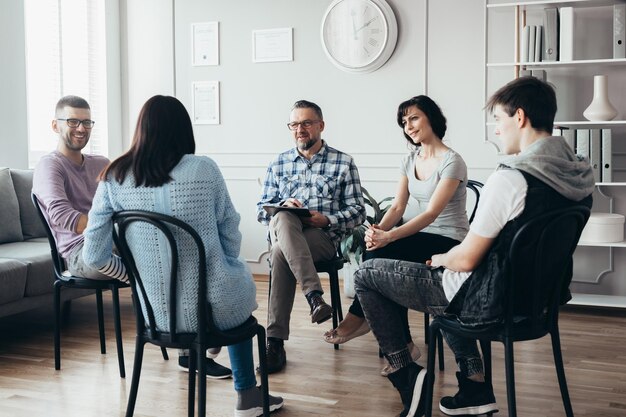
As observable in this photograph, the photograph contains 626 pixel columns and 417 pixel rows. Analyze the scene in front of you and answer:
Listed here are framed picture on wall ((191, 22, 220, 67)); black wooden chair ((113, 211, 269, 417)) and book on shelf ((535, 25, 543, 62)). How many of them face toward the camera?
2

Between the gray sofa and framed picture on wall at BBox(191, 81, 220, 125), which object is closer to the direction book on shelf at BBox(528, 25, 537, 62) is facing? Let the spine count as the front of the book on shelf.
the gray sofa

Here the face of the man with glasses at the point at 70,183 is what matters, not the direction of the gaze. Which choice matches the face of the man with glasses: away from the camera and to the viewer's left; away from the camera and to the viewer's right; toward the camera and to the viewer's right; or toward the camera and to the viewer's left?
toward the camera and to the viewer's right

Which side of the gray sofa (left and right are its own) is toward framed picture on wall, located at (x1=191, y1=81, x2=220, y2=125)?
left

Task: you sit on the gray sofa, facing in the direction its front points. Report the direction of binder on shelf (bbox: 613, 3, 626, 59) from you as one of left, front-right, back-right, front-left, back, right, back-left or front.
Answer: front-left

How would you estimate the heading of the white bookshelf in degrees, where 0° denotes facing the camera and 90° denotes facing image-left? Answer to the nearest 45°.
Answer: approximately 0°

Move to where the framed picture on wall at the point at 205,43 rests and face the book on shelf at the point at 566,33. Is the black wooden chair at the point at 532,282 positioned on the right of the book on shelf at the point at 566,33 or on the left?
right
